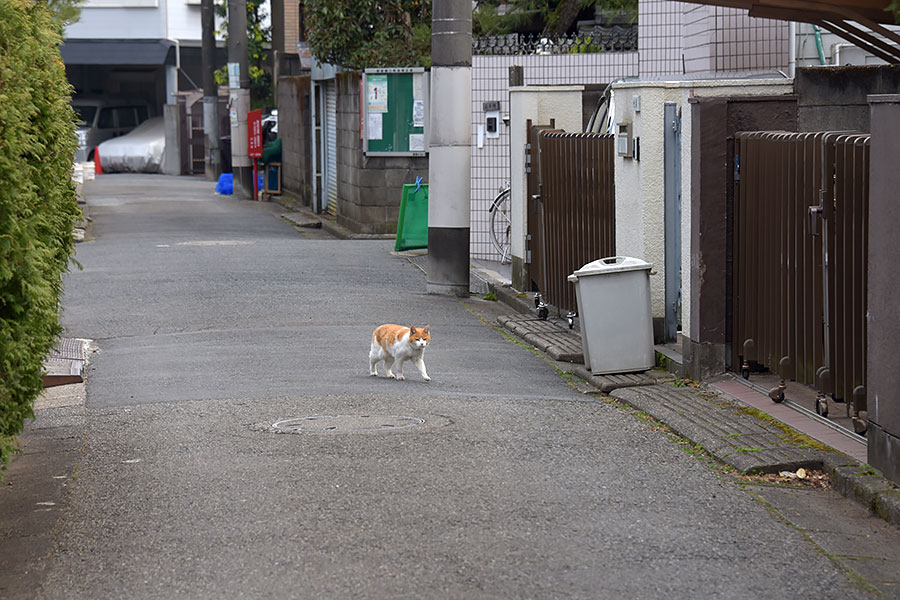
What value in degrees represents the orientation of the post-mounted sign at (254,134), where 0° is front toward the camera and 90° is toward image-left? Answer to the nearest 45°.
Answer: approximately 0°

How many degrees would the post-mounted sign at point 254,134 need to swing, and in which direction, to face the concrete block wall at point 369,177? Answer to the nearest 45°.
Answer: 0° — it already faces it

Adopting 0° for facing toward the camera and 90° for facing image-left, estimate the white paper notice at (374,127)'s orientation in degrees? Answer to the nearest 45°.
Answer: approximately 0°

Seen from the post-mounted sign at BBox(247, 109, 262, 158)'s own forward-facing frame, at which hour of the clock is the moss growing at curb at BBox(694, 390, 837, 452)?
The moss growing at curb is roughly at 12 o'clock from the post-mounted sign.

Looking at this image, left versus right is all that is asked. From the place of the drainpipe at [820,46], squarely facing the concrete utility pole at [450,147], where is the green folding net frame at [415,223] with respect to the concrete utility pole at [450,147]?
right

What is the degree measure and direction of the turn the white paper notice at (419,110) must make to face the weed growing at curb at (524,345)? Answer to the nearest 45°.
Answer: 0° — it already faces it

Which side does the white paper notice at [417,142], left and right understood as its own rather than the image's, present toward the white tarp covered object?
back

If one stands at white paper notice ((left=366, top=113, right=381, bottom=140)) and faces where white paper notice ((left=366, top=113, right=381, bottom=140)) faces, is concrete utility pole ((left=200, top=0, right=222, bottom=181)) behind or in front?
behind
